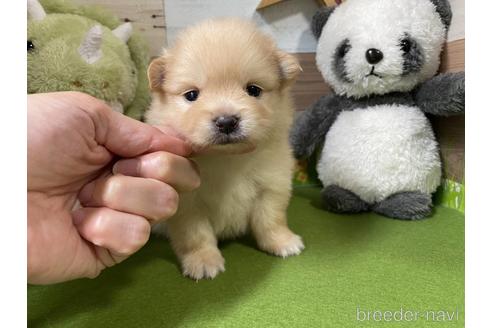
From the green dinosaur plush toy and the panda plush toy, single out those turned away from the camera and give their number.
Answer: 0

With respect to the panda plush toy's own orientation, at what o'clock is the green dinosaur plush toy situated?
The green dinosaur plush toy is roughly at 2 o'clock from the panda plush toy.

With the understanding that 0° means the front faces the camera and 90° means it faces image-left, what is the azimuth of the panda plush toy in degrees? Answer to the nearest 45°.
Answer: approximately 0°

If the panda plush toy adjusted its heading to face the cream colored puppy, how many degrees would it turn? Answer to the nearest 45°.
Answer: approximately 45° to its right
